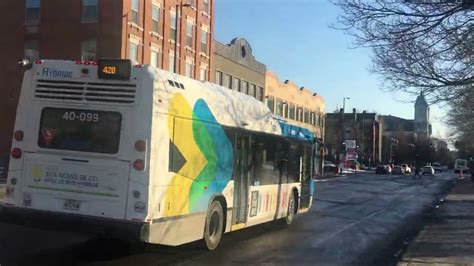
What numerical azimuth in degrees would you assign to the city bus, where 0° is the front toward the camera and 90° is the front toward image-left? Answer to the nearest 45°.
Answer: approximately 225°
